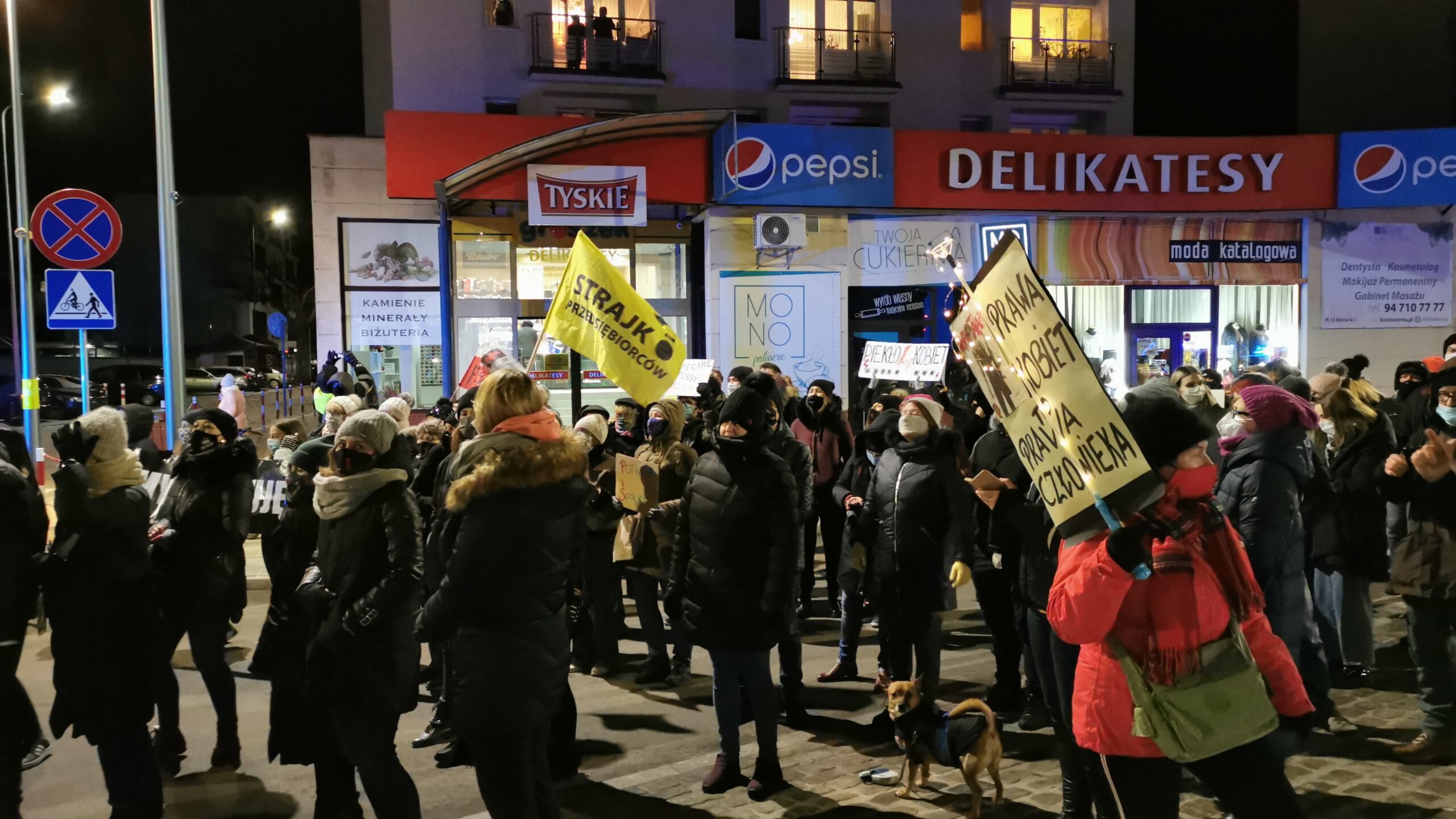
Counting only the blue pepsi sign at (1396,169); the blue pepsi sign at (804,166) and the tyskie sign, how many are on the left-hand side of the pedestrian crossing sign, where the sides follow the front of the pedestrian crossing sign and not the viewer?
3

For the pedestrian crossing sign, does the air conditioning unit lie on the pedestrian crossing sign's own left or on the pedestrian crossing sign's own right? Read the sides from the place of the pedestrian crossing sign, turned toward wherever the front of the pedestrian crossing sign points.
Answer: on the pedestrian crossing sign's own left

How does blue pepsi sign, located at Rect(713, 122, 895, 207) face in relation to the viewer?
toward the camera

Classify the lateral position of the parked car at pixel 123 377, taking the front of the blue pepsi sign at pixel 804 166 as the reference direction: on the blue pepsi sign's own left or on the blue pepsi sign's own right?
on the blue pepsi sign's own right

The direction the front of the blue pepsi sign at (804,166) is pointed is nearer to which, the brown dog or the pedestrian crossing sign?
the brown dog

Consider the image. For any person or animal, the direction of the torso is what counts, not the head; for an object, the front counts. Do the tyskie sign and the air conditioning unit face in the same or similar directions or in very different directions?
same or similar directions

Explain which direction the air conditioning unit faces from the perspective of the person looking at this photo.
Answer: facing the viewer

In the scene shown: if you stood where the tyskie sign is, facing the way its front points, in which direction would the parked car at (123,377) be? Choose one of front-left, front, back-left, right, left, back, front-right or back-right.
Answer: back-right

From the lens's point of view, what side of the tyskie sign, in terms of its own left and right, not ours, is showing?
front

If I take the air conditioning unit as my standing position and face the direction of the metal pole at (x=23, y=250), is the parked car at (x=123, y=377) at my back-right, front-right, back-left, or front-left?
front-right

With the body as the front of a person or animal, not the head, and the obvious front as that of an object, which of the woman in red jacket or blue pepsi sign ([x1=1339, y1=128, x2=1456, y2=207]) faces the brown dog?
the blue pepsi sign

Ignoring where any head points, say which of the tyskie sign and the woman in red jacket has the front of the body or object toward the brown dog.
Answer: the tyskie sign

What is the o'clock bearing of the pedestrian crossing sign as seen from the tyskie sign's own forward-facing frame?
The pedestrian crossing sign is roughly at 2 o'clock from the tyskie sign.
